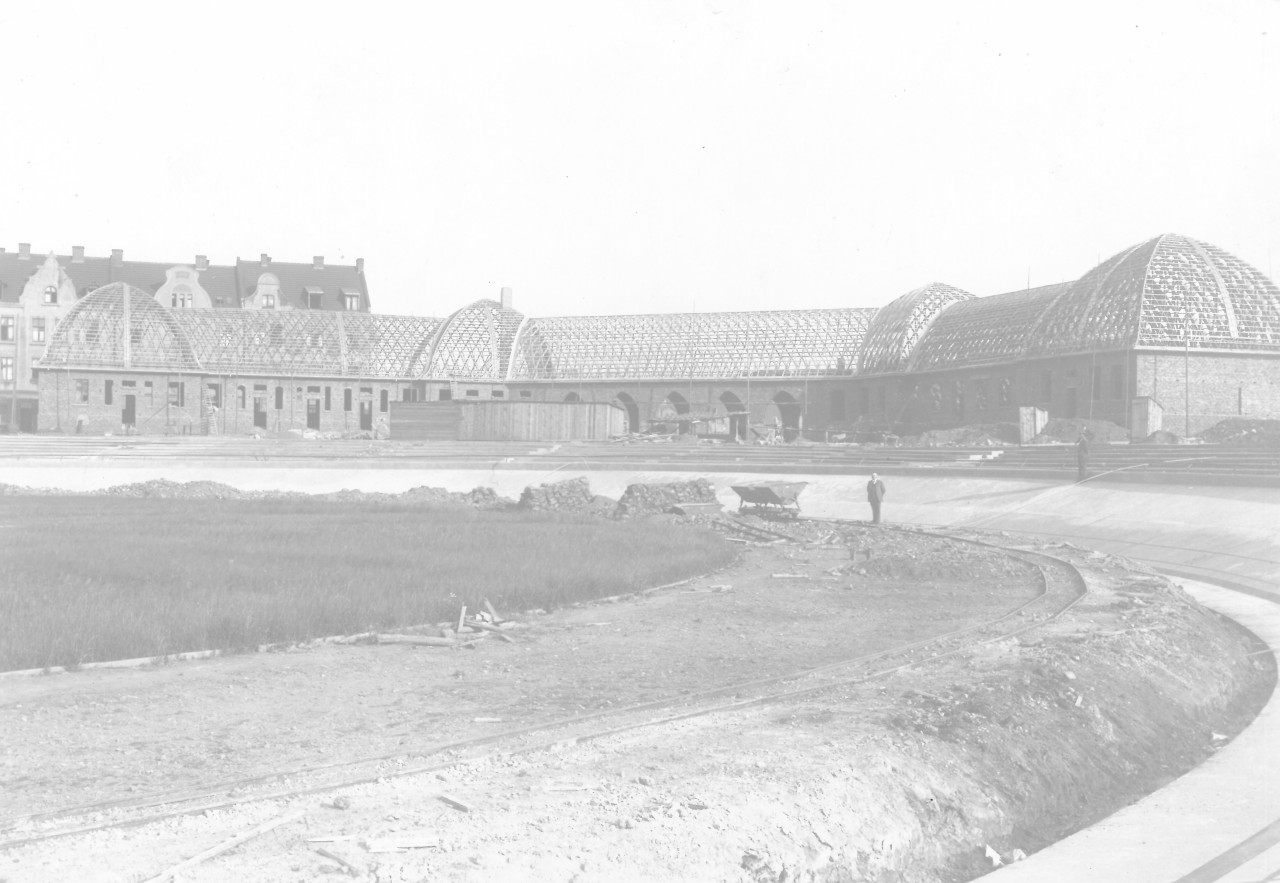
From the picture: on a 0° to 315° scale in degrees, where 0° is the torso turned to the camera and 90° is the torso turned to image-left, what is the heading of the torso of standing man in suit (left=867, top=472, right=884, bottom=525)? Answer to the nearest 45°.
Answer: approximately 0°

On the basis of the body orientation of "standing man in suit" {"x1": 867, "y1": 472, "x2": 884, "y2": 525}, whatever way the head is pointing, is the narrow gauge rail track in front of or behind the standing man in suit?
in front

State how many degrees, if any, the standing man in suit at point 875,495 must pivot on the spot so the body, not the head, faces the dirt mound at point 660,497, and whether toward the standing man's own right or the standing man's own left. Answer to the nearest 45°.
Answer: approximately 90° to the standing man's own right

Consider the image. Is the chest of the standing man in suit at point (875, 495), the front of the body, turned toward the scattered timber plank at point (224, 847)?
yes

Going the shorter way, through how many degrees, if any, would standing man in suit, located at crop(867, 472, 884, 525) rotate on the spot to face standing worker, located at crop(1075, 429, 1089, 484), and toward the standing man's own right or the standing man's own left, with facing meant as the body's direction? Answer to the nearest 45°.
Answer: approximately 90° to the standing man's own left

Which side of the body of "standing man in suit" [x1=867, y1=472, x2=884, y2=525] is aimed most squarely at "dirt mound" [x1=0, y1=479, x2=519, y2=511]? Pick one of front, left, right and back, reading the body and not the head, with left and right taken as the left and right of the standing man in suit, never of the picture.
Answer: right

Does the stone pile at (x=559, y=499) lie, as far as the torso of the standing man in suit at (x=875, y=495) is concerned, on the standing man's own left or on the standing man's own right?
on the standing man's own right

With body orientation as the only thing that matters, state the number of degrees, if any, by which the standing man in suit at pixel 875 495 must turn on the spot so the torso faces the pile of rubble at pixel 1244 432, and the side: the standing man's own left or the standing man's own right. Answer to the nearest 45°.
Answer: approximately 135° to the standing man's own left

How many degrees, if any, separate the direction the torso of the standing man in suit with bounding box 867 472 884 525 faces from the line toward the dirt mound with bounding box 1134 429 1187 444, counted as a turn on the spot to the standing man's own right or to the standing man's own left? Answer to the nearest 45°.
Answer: approximately 135° to the standing man's own left

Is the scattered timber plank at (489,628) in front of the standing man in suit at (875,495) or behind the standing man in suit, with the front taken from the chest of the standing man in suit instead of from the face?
in front
